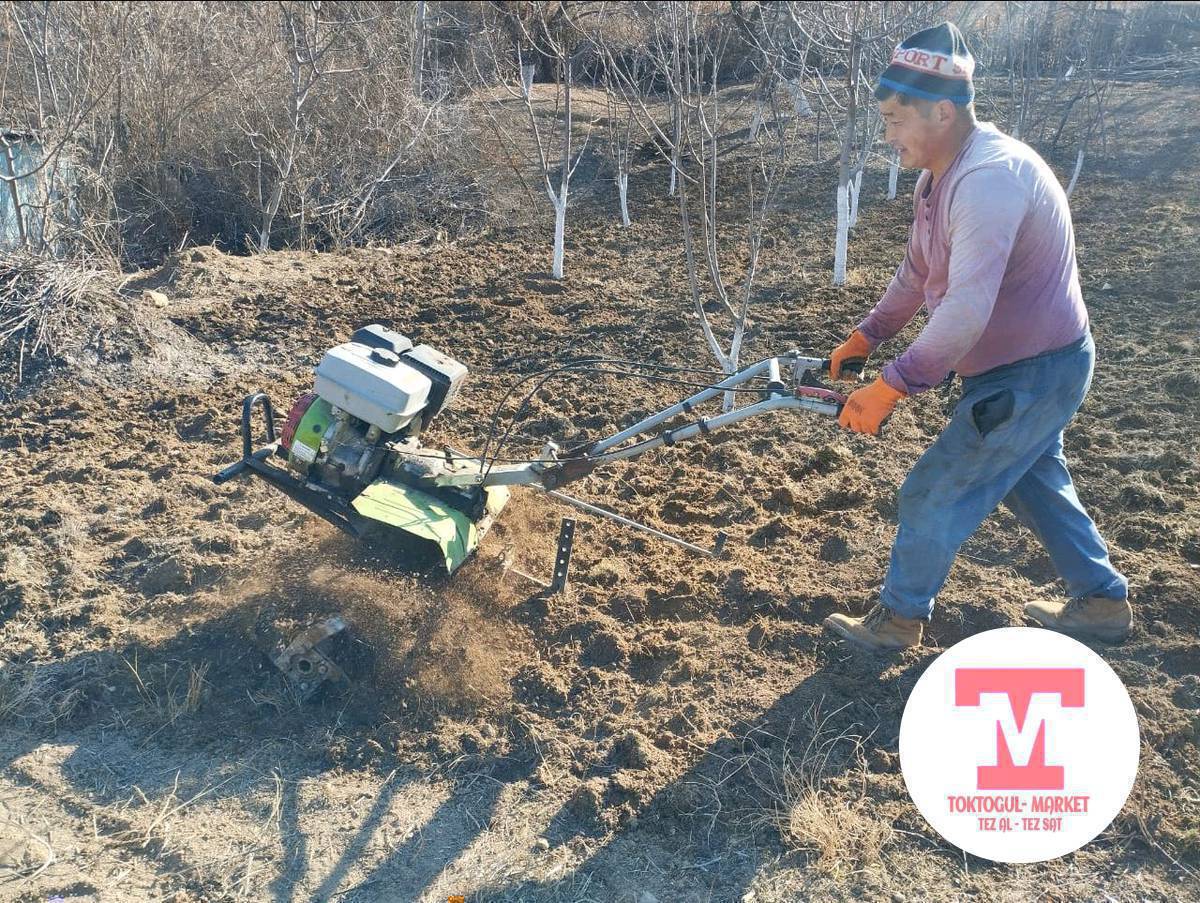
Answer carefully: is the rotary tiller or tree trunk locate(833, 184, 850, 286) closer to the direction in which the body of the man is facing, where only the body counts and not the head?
the rotary tiller

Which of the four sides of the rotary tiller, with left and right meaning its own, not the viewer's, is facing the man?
back

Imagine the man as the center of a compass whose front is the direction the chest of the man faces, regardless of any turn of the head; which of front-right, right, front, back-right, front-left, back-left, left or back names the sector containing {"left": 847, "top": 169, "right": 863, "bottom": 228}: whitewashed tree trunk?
right

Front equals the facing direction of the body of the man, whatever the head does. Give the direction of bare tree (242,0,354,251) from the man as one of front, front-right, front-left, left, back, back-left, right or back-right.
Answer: front-right

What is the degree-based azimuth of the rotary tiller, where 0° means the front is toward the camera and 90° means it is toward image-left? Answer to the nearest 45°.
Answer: approximately 90°

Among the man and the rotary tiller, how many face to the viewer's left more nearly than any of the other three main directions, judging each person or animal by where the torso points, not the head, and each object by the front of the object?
2

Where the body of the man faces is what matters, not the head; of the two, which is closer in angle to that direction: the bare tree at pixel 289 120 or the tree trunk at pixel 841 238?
the bare tree

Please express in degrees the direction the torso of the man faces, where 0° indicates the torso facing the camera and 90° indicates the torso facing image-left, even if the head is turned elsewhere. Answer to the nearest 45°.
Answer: approximately 90°
